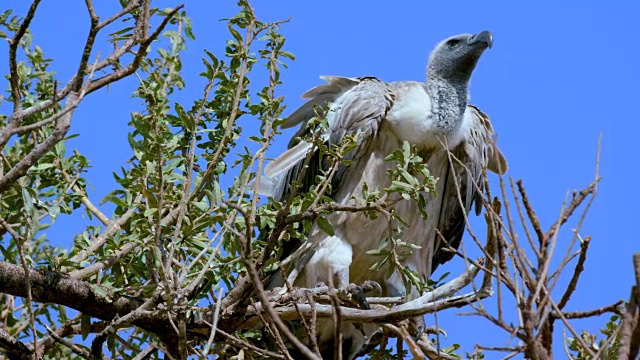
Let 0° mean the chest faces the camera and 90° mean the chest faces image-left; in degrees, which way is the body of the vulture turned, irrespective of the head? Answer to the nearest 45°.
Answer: approximately 315°
